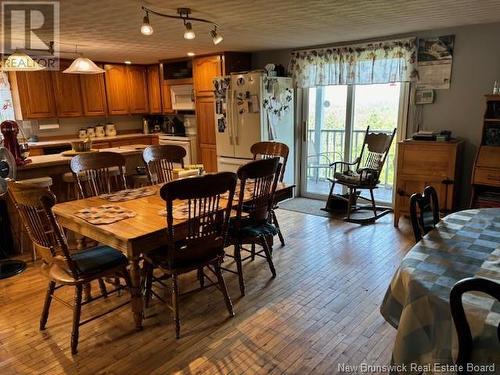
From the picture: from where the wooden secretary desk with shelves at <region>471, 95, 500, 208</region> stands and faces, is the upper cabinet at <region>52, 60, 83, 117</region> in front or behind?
in front

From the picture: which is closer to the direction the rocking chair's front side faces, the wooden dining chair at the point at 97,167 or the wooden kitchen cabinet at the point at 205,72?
the wooden dining chair

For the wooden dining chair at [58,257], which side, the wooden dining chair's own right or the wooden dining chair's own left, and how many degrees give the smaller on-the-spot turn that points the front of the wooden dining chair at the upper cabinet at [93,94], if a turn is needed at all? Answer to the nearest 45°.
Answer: approximately 45° to the wooden dining chair's own left

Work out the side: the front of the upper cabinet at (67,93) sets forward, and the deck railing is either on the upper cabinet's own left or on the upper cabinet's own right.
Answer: on the upper cabinet's own left

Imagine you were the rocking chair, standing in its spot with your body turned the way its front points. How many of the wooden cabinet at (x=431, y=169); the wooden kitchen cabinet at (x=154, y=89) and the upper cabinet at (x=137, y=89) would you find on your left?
1

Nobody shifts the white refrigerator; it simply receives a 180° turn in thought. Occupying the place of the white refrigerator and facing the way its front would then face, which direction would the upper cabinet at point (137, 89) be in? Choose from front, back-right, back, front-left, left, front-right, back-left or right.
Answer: left

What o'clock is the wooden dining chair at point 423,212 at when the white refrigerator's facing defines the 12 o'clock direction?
The wooden dining chair is roughly at 10 o'clock from the white refrigerator.

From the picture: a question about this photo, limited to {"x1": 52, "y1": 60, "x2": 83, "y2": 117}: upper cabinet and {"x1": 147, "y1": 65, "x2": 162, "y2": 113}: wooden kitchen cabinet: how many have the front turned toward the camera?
2

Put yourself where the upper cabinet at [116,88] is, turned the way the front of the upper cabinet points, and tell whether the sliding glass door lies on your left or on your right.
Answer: on your left

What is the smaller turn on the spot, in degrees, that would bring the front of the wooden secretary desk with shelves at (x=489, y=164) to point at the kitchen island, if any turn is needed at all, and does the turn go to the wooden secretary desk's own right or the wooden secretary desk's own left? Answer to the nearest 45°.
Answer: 0° — it already faces it

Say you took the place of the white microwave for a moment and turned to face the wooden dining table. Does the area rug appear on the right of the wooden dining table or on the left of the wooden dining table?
left

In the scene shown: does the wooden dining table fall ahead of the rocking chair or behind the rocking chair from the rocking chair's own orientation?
ahead

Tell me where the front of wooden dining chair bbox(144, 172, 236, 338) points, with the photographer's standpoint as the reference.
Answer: facing away from the viewer and to the left of the viewer

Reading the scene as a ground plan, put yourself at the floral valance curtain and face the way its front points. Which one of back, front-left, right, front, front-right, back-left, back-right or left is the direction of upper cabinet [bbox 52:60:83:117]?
front-right

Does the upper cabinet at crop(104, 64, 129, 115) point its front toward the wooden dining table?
yes

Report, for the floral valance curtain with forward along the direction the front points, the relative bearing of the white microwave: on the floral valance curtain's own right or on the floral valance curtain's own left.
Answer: on the floral valance curtain's own right
